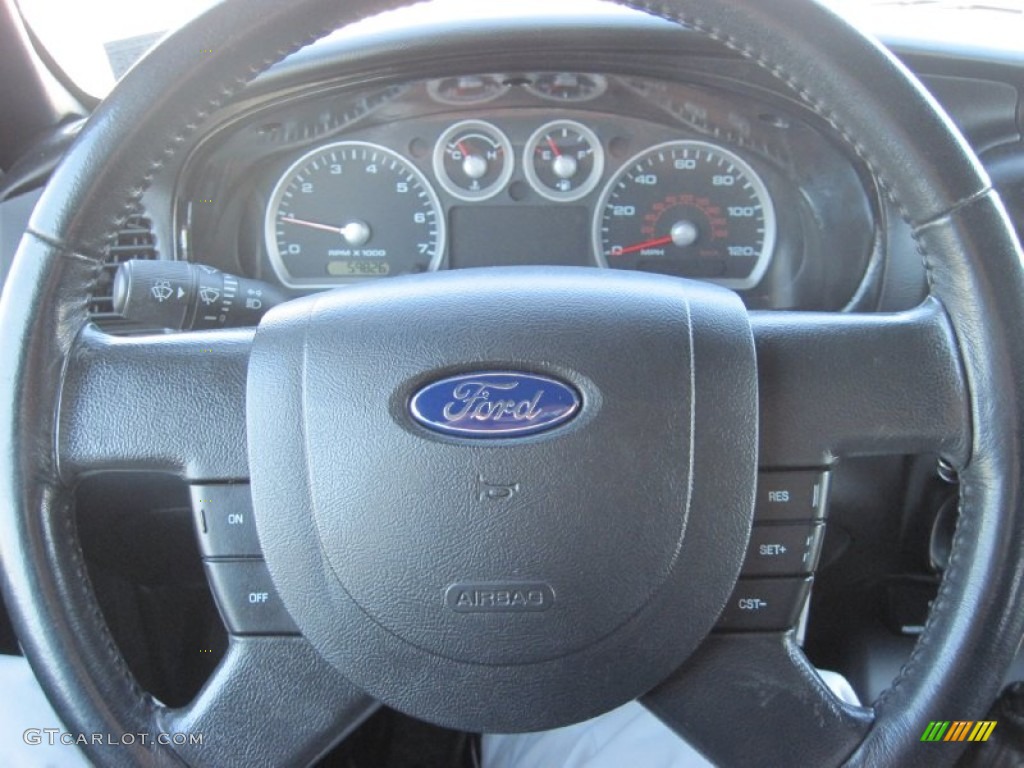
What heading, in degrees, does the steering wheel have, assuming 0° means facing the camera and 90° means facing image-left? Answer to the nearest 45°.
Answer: approximately 0°
